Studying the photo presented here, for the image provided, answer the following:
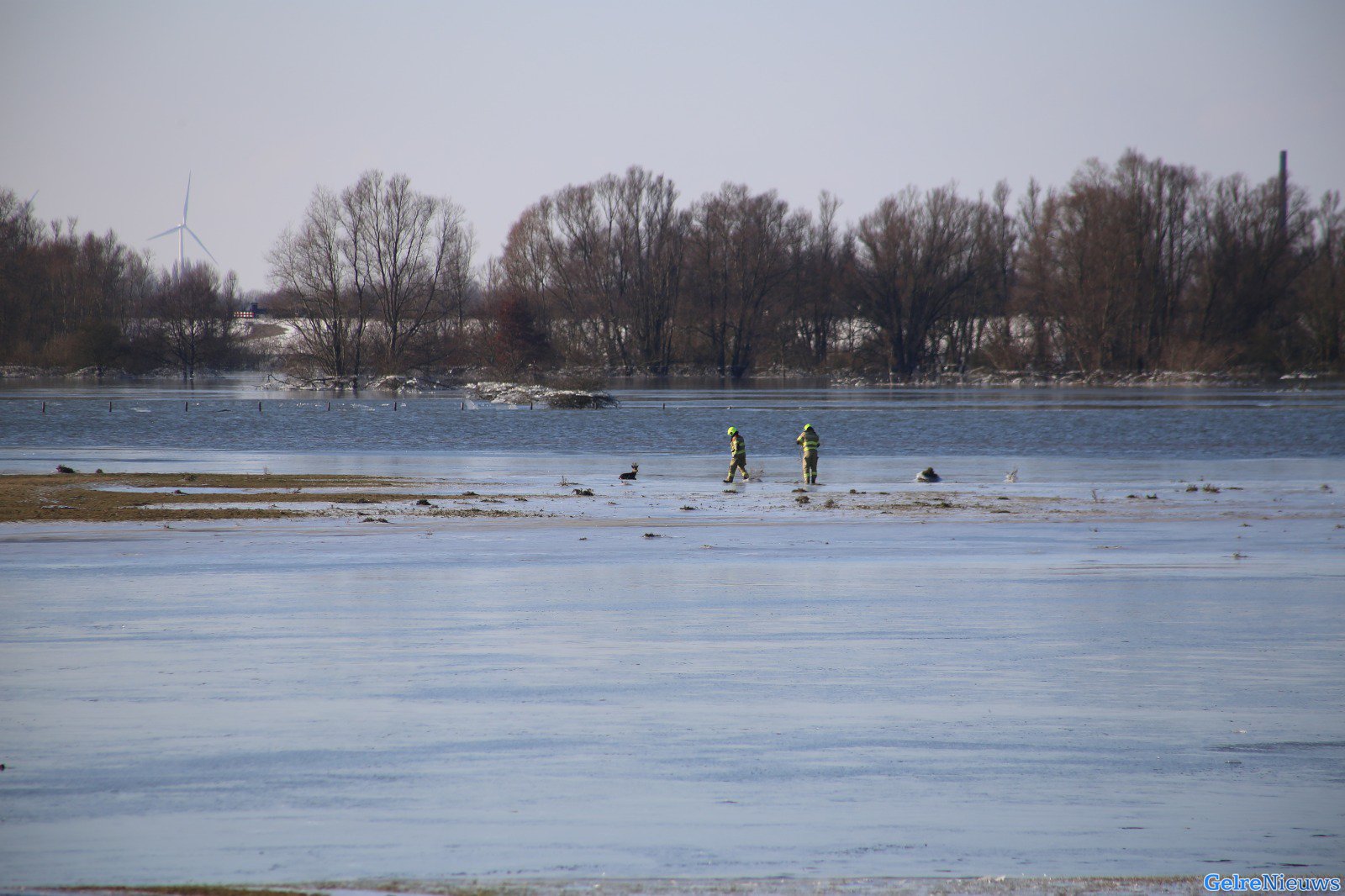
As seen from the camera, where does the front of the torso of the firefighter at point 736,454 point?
to the viewer's left
